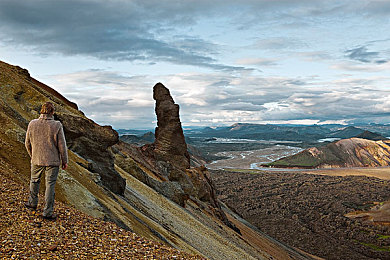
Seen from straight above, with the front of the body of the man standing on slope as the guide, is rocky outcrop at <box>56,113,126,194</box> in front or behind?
in front

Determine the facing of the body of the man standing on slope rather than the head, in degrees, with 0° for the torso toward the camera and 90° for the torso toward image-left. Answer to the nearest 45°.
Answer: approximately 180°
